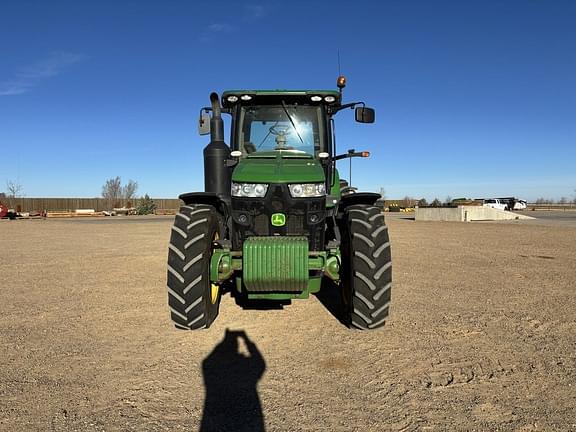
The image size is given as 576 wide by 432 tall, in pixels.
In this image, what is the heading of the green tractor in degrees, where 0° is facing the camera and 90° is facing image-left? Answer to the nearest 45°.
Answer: approximately 0°

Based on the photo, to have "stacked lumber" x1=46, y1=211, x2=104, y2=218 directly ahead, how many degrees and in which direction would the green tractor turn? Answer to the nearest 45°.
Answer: approximately 135° to its right
